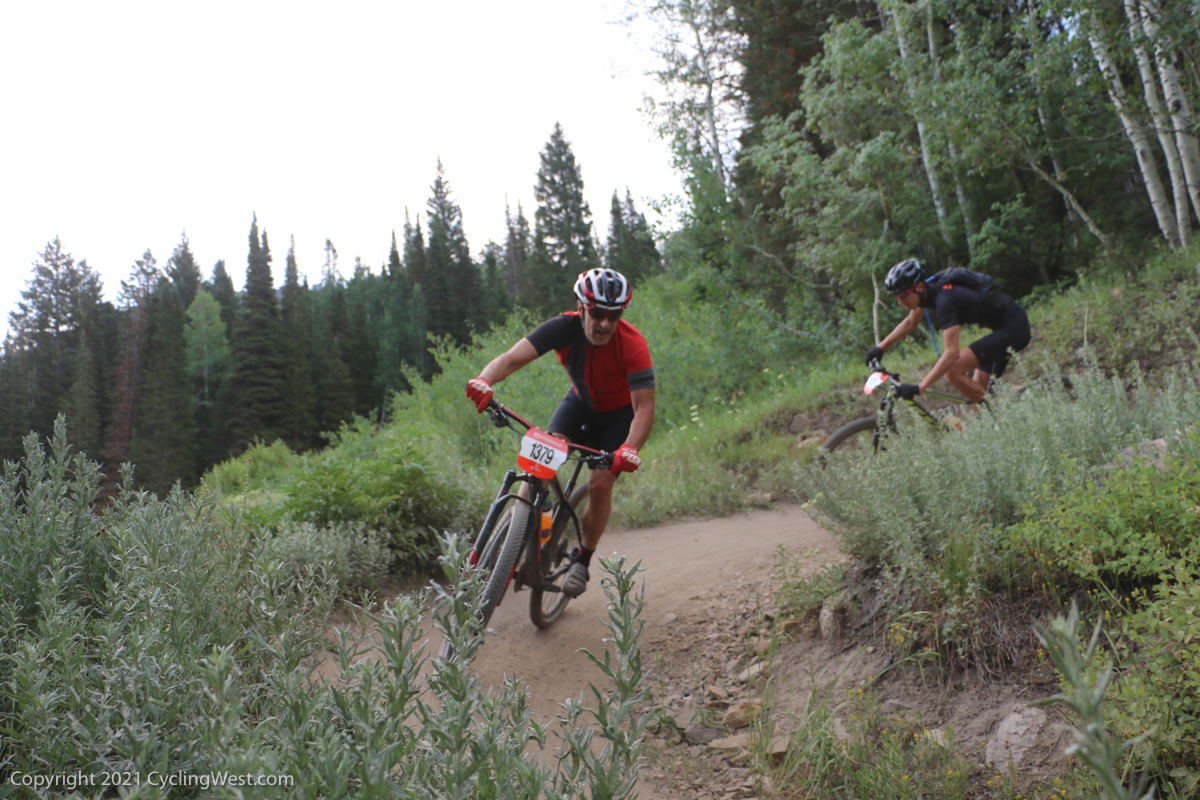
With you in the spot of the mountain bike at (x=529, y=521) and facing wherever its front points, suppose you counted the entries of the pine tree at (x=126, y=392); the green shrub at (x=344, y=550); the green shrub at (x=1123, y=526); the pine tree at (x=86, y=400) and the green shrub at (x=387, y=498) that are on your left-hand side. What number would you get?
1

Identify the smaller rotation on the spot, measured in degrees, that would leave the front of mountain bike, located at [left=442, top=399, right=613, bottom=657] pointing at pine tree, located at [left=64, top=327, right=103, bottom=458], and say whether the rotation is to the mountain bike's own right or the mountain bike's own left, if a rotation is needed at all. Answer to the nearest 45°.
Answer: approximately 90° to the mountain bike's own right

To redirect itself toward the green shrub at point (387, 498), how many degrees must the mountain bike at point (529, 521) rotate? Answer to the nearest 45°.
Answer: approximately 90° to its right

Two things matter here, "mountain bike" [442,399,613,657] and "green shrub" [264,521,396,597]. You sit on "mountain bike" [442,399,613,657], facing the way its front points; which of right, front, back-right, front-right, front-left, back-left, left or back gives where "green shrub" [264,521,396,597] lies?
right

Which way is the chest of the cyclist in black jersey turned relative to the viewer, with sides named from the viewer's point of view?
facing the viewer and to the left of the viewer

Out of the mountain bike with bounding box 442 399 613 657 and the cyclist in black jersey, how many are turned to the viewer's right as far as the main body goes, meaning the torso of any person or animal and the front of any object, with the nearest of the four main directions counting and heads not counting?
0
